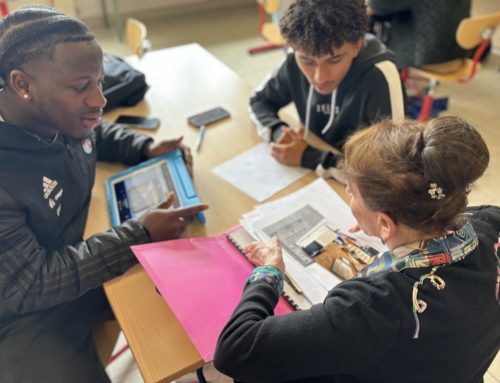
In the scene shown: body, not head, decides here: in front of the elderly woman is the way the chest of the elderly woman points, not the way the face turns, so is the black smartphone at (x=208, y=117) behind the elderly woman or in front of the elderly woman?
in front

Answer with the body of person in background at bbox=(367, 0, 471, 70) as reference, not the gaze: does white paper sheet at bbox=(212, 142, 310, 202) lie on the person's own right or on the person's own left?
on the person's own left

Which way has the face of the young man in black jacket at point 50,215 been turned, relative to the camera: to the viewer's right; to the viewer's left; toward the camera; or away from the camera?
to the viewer's right

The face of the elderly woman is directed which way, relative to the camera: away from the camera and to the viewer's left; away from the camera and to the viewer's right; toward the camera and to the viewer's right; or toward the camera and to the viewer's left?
away from the camera and to the viewer's left

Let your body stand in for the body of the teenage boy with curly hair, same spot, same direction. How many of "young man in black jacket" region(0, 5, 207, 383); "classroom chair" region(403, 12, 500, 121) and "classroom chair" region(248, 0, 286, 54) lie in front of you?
1

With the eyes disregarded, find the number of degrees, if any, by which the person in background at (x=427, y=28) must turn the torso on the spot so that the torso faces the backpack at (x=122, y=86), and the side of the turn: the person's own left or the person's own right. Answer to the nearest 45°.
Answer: approximately 45° to the person's own left

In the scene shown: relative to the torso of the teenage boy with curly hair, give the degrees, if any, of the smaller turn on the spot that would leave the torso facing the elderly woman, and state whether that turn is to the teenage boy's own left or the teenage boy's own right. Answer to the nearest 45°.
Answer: approximately 45° to the teenage boy's own left

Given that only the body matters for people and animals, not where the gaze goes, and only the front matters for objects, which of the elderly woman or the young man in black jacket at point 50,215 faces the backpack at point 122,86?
the elderly woman

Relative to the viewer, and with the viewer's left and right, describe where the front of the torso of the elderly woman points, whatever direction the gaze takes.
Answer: facing away from the viewer and to the left of the viewer

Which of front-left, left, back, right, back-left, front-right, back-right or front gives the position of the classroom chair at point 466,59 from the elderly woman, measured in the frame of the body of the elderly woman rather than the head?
front-right
